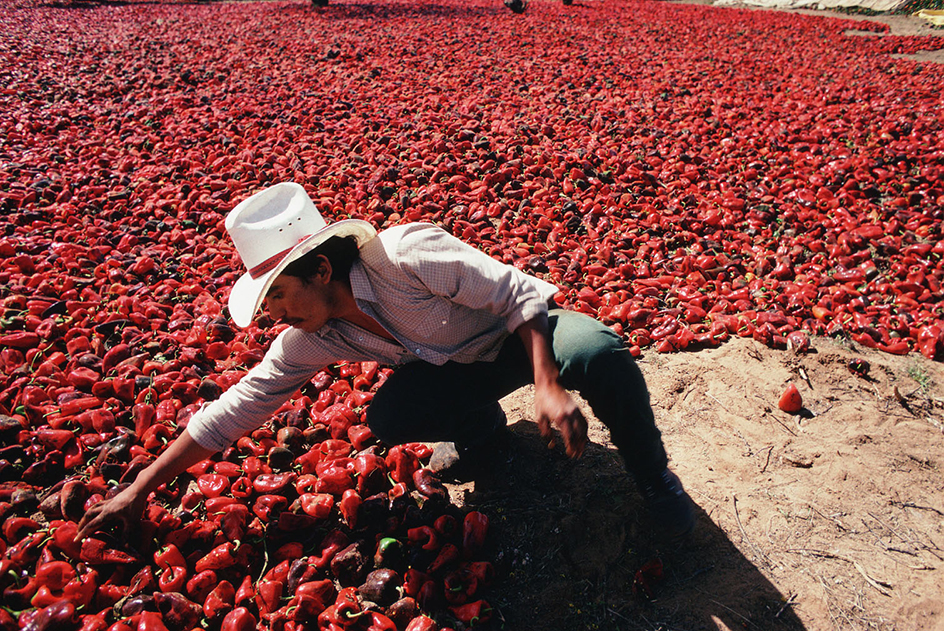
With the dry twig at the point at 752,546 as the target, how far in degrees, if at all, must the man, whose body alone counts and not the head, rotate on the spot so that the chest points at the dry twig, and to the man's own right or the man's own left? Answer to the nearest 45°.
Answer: approximately 135° to the man's own left

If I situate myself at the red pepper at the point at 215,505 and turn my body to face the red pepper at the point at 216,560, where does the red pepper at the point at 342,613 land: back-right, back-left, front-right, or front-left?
front-left

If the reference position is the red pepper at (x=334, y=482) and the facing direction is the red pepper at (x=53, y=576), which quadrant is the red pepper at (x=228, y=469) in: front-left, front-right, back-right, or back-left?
front-right

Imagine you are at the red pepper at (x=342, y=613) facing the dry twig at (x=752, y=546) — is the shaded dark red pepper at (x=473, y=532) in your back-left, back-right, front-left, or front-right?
front-left

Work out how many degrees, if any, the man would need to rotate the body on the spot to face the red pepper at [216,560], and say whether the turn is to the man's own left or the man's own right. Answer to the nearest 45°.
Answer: approximately 45° to the man's own right

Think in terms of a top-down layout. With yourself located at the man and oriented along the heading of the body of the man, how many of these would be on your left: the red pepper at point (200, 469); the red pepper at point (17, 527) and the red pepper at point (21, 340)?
0

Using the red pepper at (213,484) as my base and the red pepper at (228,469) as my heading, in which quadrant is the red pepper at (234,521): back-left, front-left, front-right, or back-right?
back-right

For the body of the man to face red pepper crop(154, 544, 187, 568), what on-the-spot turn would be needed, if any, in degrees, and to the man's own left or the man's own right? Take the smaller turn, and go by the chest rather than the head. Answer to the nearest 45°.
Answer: approximately 45° to the man's own right

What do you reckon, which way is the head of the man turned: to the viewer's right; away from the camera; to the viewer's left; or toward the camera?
to the viewer's left

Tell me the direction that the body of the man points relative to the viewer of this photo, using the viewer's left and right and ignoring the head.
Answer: facing the viewer and to the left of the viewer
